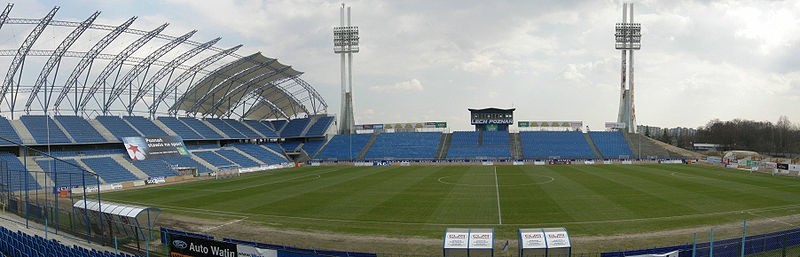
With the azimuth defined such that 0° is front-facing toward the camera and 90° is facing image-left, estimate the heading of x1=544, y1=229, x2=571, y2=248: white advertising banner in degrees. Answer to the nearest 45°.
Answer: approximately 0°

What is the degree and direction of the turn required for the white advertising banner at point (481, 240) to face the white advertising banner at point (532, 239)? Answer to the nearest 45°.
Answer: approximately 90° to its left

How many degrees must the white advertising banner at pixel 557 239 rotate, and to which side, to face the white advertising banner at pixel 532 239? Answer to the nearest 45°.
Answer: approximately 90° to its right

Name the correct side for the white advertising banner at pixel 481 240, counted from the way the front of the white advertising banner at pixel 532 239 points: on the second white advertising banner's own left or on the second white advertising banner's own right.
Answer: on the second white advertising banner's own right

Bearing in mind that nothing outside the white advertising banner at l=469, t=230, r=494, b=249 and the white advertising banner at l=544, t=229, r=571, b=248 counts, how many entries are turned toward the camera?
2

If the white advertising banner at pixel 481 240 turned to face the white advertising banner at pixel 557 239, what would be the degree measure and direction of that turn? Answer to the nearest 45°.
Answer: approximately 90° to its left

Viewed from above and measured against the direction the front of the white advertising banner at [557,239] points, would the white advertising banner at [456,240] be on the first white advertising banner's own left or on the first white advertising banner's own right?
on the first white advertising banner's own right

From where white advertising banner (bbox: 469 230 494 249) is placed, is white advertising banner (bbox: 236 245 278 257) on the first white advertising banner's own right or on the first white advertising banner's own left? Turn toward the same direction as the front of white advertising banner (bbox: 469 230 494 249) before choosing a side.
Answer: on the first white advertising banner's own right

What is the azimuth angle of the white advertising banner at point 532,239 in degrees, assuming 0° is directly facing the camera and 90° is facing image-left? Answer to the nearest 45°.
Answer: approximately 0°
